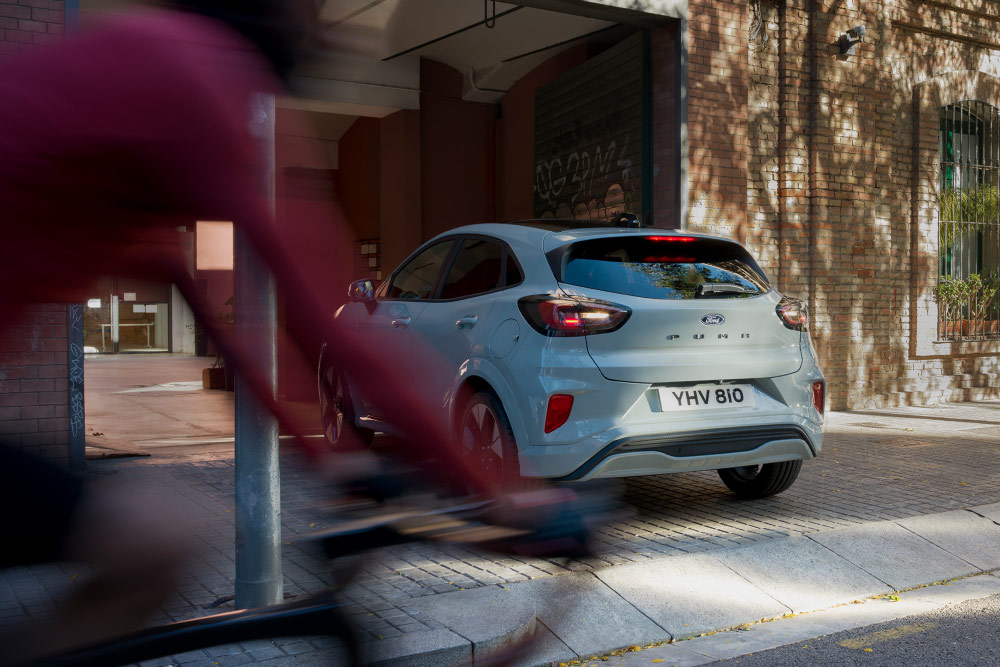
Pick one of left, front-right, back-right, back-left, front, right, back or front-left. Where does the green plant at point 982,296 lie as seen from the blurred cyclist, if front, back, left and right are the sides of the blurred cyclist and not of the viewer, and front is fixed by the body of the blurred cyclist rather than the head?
front-left

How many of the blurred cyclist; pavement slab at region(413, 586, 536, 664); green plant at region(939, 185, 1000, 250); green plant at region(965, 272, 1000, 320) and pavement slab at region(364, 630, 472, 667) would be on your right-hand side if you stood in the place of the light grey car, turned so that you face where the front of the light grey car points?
2

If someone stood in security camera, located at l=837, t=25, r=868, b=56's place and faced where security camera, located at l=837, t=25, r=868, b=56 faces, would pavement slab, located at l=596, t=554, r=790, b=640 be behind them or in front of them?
in front

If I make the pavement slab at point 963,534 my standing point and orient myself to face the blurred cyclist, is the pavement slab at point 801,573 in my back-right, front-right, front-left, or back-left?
front-right

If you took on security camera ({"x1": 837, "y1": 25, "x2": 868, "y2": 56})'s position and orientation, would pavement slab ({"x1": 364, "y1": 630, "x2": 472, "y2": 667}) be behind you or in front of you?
in front

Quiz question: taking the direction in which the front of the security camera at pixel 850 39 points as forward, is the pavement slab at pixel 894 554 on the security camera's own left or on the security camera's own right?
on the security camera's own left

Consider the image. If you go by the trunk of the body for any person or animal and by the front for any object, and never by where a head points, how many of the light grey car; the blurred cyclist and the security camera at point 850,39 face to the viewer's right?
1

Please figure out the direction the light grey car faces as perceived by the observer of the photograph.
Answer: facing away from the viewer and to the left of the viewer

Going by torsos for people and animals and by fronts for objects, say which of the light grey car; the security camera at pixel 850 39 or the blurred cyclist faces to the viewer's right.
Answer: the blurred cyclist

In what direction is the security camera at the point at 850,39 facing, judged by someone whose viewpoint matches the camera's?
facing the viewer and to the left of the viewer

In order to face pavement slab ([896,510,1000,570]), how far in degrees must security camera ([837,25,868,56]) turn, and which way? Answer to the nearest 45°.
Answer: approximately 45° to its left

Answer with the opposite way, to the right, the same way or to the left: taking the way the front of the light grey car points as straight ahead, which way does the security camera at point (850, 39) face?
to the left

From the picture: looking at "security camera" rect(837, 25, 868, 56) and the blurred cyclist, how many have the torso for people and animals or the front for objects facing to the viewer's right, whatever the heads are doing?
1

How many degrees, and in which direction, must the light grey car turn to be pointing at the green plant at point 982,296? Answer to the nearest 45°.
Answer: approximately 90° to its right

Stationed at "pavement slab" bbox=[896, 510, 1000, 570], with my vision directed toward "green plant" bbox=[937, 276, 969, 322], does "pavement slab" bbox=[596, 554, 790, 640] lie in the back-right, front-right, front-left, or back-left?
back-left

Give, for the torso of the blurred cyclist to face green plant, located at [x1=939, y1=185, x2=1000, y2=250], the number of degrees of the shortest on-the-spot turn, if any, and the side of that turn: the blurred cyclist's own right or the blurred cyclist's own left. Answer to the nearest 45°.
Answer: approximately 45° to the blurred cyclist's own left

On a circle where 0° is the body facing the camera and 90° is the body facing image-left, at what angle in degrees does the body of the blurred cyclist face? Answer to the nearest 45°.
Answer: approximately 270°
